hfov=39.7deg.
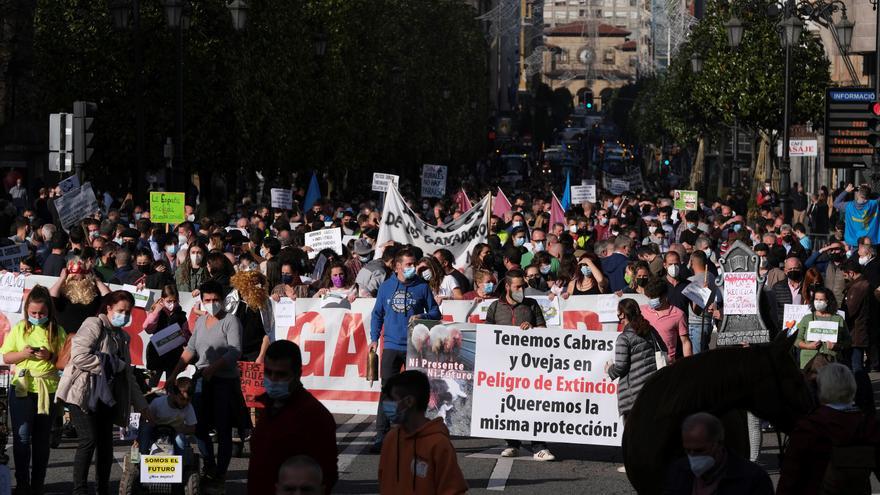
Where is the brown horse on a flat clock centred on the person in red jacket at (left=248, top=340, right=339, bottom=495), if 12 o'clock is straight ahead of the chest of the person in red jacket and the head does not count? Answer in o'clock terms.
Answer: The brown horse is roughly at 8 o'clock from the person in red jacket.

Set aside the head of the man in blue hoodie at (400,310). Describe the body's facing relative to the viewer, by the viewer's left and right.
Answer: facing the viewer

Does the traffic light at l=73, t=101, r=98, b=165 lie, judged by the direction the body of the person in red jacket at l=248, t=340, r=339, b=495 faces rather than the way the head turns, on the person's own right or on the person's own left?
on the person's own right

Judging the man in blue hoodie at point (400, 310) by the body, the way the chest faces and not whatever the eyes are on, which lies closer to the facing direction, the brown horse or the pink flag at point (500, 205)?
the brown horse

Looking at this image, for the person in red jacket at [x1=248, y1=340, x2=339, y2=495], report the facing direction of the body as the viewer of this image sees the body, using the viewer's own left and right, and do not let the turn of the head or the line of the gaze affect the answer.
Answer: facing the viewer and to the left of the viewer

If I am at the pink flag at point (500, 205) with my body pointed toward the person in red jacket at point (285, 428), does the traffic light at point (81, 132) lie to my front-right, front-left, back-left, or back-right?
front-right
